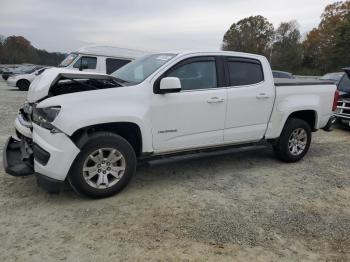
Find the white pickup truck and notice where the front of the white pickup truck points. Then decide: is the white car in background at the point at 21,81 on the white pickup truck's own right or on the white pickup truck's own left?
on the white pickup truck's own right

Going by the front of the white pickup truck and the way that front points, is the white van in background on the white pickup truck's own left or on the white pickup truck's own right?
on the white pickup truck's own right

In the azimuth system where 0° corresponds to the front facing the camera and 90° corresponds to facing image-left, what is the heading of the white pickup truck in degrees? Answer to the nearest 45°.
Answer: approximately 45°
